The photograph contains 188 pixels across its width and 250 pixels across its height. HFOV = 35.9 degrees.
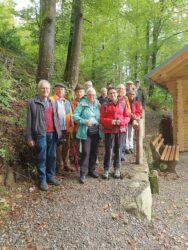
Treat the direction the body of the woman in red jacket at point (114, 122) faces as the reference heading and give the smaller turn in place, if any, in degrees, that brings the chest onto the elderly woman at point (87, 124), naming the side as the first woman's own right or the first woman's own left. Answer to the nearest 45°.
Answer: approximately 90° to the first woman's own right

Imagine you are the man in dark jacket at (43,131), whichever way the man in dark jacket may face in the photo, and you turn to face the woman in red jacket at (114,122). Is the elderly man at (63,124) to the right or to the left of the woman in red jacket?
left

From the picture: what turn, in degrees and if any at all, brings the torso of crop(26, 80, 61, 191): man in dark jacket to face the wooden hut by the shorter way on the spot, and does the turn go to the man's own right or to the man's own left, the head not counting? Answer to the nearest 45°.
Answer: approximately 90° to the man's own left

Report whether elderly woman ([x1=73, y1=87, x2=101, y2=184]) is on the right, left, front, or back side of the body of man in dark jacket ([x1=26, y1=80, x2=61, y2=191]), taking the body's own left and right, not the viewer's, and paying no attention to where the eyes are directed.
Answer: left

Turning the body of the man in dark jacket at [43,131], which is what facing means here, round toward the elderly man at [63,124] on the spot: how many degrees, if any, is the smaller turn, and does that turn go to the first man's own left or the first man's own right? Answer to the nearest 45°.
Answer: approximately 90° to the first man's own left

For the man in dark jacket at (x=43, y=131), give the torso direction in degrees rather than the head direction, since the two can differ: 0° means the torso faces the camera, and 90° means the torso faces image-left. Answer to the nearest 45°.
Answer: approximately 315°

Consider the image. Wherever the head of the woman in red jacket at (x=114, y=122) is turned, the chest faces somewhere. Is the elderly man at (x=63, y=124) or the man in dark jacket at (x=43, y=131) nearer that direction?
the man in dark jacket

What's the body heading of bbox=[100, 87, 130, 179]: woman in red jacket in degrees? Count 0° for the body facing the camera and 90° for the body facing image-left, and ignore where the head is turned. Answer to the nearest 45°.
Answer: approximately 0°

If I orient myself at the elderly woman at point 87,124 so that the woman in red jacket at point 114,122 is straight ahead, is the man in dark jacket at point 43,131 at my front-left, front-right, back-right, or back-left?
back-right

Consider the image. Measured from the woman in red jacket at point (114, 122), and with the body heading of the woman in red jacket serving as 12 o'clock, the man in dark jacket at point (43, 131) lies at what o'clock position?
The man in dark jacket is roughly at 2 o'clock from the woman in red jacket.
